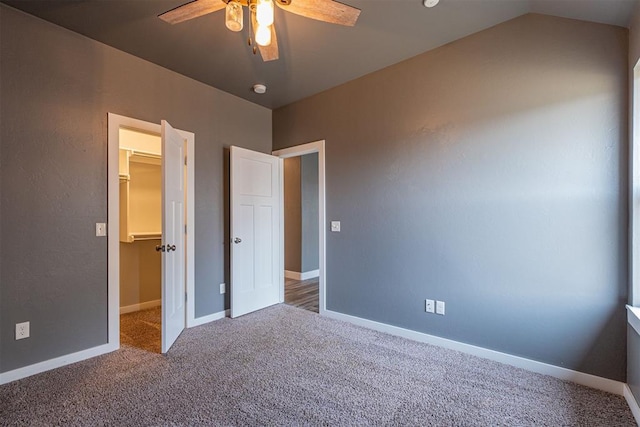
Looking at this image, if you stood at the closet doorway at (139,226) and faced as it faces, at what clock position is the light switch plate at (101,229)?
The light switch plate is roughly at 2 o'clock from the closet doorway.

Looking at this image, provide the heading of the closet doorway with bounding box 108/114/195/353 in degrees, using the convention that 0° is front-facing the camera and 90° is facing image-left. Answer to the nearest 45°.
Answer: approximately 315°

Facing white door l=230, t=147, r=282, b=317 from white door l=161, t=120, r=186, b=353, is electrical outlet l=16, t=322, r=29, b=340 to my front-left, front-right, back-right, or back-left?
back-left

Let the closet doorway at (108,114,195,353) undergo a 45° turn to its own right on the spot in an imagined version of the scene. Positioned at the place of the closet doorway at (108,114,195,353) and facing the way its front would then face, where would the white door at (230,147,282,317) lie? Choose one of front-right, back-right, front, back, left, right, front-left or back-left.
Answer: left

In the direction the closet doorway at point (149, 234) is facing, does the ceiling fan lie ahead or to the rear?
ahead

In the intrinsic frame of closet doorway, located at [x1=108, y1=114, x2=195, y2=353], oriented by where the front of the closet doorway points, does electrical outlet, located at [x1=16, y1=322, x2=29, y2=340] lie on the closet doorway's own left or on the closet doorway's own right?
on the closet doorway's own right
